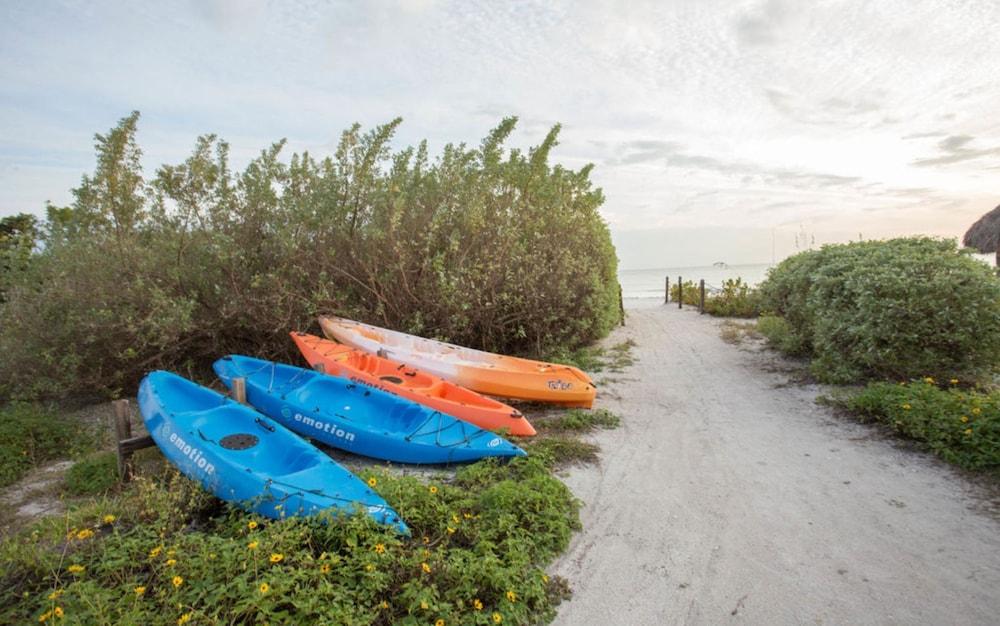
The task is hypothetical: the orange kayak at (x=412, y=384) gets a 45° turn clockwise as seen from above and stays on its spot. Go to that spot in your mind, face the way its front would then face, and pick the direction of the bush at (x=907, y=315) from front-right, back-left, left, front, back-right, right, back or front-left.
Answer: right

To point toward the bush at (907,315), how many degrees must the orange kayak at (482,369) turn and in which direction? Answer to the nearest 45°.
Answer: approximately 45° to its left

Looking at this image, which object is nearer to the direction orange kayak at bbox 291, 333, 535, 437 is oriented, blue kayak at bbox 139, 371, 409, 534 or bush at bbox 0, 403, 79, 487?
the bush

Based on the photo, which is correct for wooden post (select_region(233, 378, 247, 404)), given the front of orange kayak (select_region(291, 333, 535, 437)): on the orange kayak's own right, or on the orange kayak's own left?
on the orange kayak's own left

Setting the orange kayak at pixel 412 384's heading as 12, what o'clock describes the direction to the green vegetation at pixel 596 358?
The green vegetation is roughly at 3 o'clock from the orange kayak.

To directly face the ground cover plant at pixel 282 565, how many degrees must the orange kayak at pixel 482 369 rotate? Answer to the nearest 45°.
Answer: approximately 45° to its right

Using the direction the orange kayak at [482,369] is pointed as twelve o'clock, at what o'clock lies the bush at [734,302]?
The bush is roughly at 9 o'clock from the orange kayak.

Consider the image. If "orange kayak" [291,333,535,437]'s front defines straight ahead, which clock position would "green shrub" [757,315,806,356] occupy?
The green shrub is roughly at 4 o'clock from the orange kayak.

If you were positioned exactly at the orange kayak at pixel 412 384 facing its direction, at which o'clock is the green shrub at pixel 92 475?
The green shrub is roughly at 10 o'clock from the orange kayak.
